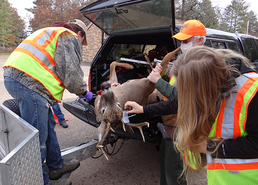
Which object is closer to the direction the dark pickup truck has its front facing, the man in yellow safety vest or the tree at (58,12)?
the tree

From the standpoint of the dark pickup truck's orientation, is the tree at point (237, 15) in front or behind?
in front

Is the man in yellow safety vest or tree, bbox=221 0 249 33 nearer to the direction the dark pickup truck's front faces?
the tree

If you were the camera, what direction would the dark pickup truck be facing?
facing away from the viewer and to the right of the viewer

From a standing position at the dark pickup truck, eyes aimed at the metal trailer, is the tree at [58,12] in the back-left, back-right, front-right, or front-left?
back-right

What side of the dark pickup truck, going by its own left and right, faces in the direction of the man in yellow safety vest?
back

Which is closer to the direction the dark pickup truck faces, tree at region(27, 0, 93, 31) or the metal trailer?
the tree

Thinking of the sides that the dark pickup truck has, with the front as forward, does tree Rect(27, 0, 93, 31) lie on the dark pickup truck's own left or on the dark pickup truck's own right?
on the dark pickup truck's own left

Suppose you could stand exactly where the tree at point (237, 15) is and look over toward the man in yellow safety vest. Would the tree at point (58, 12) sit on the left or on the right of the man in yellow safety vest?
right
